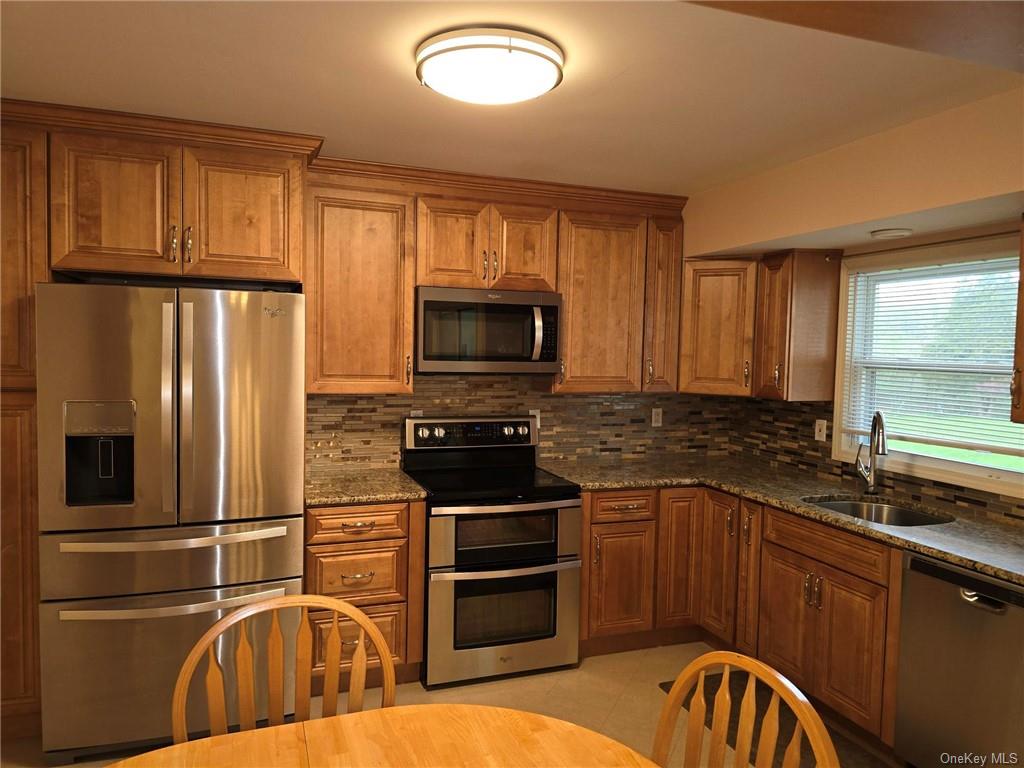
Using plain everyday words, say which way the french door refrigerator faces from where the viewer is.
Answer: facing the viewer

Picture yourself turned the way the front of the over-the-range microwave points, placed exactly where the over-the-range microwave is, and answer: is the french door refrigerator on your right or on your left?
on your right

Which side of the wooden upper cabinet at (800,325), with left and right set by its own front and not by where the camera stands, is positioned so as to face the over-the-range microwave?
front

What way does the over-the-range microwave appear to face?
toward the camera

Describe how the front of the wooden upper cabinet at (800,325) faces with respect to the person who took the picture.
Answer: facing the viewer and to the left of the viewer

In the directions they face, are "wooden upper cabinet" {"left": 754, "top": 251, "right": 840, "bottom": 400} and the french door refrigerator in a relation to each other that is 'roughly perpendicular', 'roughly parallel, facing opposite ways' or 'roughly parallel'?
roughly perpendicular

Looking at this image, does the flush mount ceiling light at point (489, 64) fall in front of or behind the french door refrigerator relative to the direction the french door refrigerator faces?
in front

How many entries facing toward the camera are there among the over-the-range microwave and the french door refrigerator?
2

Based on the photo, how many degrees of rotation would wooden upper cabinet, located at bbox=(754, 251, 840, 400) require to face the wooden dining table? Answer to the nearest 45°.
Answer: approximately 45° to its left

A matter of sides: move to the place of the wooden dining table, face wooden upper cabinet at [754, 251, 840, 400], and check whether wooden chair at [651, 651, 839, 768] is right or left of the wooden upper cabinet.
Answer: right

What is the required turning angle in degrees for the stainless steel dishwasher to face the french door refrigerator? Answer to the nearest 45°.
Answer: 0° — it already faces it
